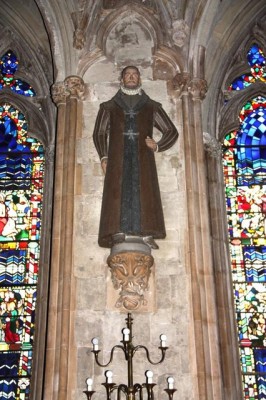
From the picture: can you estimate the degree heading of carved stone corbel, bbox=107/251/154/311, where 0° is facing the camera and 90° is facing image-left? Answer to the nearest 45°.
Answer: approximately 0°

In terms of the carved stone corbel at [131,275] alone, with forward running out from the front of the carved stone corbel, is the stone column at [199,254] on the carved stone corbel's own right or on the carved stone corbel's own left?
on the carved stone corbel's own left

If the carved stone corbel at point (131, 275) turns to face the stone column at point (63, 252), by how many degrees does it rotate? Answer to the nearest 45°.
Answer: approximately 90° to its right
